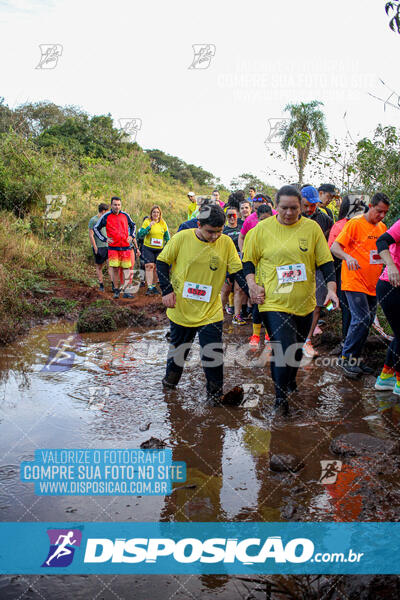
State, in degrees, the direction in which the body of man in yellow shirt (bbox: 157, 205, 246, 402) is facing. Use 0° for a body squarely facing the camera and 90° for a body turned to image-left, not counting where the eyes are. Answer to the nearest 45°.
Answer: approximately 0°

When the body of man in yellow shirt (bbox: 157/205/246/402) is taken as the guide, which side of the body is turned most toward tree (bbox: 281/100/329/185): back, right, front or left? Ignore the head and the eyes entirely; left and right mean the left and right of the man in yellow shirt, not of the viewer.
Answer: back
